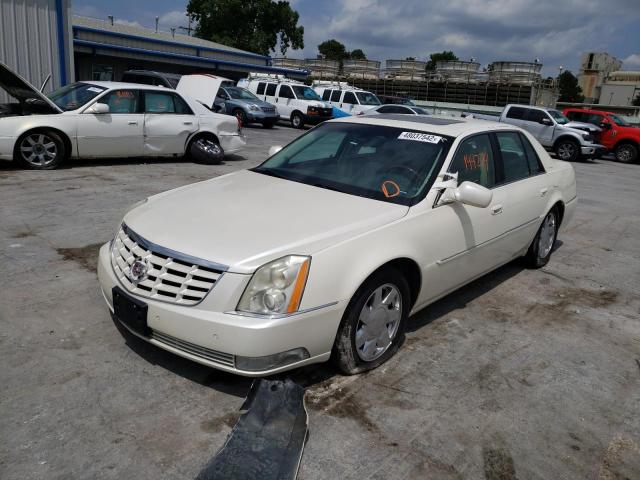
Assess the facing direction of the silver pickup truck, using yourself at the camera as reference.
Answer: facing the viewer and to the right of the viewer

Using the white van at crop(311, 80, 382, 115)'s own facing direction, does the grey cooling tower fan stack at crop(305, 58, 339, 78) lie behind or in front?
behind

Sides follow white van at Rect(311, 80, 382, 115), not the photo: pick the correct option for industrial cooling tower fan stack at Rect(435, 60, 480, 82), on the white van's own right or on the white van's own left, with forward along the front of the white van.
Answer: on the white van's own left

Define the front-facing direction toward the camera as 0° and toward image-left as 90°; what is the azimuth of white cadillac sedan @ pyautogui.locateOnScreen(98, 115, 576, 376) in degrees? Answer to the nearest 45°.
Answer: approximately 45°

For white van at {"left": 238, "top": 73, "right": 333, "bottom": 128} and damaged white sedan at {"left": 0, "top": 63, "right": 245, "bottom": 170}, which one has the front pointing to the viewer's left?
the damaged white sedan

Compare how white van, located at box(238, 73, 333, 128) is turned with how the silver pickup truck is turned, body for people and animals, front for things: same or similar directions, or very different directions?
same or similar directions

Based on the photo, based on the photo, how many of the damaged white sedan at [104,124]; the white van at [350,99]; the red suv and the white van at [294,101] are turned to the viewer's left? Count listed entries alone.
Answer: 1

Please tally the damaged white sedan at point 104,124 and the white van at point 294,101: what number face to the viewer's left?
1

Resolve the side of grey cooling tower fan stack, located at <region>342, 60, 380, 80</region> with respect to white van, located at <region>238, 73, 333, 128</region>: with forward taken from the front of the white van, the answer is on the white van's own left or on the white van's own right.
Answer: on the white van's own left

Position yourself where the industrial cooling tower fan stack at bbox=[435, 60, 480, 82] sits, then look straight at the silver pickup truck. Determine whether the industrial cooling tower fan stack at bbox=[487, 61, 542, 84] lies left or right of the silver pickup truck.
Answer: left

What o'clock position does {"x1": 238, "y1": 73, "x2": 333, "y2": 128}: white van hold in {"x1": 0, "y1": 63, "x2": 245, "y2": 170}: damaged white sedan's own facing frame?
The white van is roughly at 4 o'clock from the damaged white sedan.

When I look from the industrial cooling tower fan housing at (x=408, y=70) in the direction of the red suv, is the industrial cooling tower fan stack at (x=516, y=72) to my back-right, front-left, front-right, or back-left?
front-left

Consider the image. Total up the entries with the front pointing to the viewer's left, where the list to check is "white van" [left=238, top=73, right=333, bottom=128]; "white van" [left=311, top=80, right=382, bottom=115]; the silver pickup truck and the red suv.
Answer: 0

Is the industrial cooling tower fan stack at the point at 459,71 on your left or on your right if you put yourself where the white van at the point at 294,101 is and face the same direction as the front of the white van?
on your left

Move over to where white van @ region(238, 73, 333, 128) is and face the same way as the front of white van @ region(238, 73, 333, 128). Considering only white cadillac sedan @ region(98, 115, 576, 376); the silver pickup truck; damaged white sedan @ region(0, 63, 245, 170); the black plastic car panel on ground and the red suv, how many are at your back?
0

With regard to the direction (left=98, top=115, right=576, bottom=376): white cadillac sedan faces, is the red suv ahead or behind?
behind

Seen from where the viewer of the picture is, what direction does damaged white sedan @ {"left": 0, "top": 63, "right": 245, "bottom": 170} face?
facing to the left of the viewer
